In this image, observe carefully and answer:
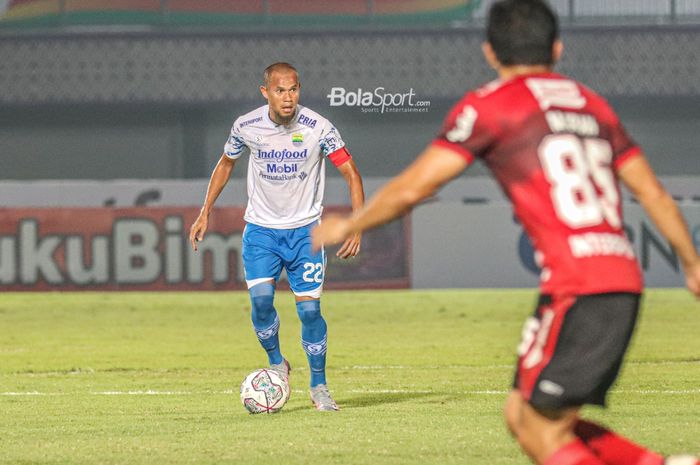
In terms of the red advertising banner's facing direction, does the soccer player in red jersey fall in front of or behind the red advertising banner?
in front

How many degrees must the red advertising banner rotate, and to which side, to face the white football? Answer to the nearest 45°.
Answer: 0° — it already faces it

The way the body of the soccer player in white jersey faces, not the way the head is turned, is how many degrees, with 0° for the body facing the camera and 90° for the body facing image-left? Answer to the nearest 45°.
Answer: approximately 0°

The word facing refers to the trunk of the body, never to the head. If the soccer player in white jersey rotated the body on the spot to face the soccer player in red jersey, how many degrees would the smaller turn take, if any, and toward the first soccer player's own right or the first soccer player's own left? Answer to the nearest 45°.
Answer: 0° — they already face them

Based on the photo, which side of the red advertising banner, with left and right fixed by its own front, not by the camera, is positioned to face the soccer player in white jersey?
front

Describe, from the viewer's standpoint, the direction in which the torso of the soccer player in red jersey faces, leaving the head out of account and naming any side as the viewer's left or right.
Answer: facing away from the viewer and to the left of the viewer

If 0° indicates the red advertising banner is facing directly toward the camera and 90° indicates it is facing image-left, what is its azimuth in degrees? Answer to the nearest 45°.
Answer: approximately 0°

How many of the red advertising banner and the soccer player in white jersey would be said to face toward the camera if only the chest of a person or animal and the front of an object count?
2

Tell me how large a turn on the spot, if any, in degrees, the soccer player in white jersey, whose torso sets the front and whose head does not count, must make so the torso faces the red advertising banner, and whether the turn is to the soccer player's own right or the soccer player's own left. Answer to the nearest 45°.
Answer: approximately 180°

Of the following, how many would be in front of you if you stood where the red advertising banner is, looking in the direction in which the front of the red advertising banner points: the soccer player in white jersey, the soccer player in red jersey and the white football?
3
